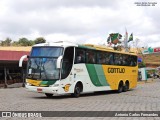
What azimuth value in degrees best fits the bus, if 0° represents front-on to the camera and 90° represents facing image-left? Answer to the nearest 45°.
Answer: approximately 45°
